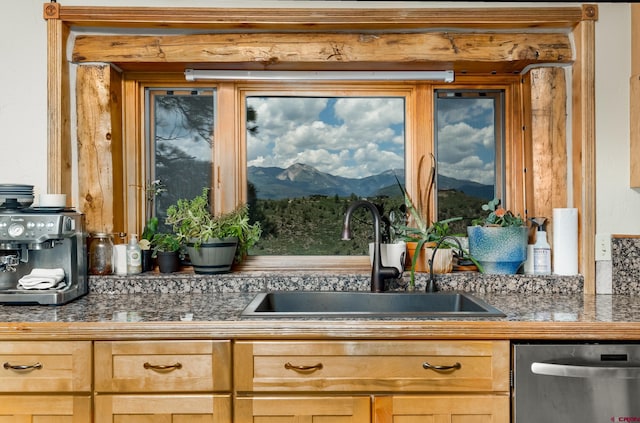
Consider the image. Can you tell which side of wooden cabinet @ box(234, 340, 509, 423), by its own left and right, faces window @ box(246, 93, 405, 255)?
back

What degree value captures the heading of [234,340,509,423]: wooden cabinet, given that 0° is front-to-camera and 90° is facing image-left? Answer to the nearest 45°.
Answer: approximately 0°

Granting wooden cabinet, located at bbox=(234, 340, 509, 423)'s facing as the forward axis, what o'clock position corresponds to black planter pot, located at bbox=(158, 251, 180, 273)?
The black planter pot is roughly at 4 o'clock from the wooden cabinet.

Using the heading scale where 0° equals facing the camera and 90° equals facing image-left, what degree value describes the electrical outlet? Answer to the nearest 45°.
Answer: approximately 0°

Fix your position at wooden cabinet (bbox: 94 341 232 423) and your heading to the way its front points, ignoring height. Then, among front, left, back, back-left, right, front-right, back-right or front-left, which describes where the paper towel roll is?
left

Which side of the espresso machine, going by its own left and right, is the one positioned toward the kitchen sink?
left

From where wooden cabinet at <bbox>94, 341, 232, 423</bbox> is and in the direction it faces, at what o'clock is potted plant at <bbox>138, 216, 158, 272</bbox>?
The potted plant is roughly at 6 o'clock from the wooden cabinet.
